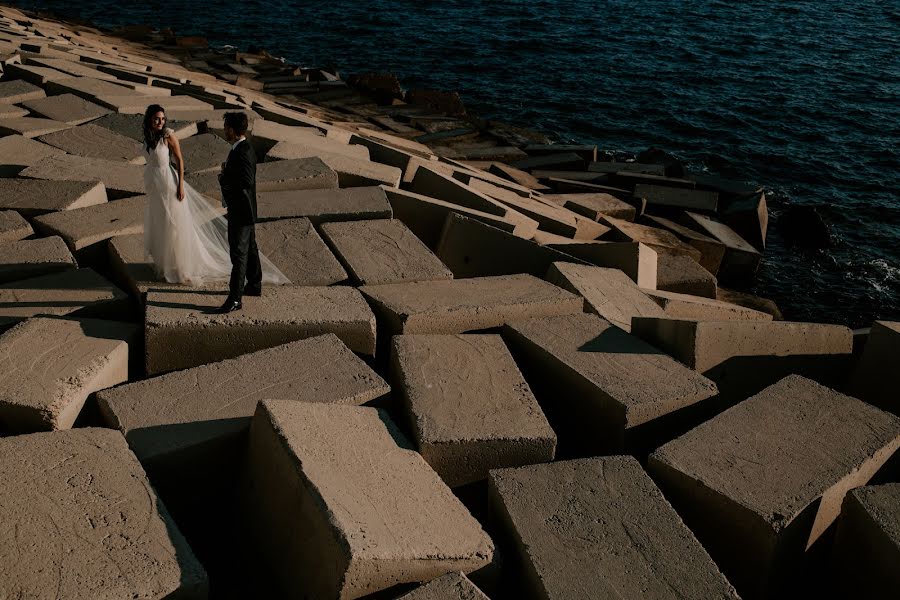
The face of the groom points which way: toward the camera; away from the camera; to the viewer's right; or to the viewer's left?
to the viewer's left

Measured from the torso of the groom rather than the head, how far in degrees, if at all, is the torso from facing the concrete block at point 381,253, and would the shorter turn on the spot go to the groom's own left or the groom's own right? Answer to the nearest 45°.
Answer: approximately 135° to the groom's own right

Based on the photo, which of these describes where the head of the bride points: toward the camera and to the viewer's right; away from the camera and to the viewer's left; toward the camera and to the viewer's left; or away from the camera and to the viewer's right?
toward the camera and to the viewer's right

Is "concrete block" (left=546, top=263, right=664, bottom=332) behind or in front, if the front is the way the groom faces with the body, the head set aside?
behind

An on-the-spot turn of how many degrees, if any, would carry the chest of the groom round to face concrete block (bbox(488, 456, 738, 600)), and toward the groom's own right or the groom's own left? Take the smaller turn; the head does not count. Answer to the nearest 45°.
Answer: approximately 135° to the groom's own left

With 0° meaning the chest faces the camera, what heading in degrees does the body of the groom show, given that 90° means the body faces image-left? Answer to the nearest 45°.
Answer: approximately 90°

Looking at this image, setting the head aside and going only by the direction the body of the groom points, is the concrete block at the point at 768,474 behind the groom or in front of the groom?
behind
